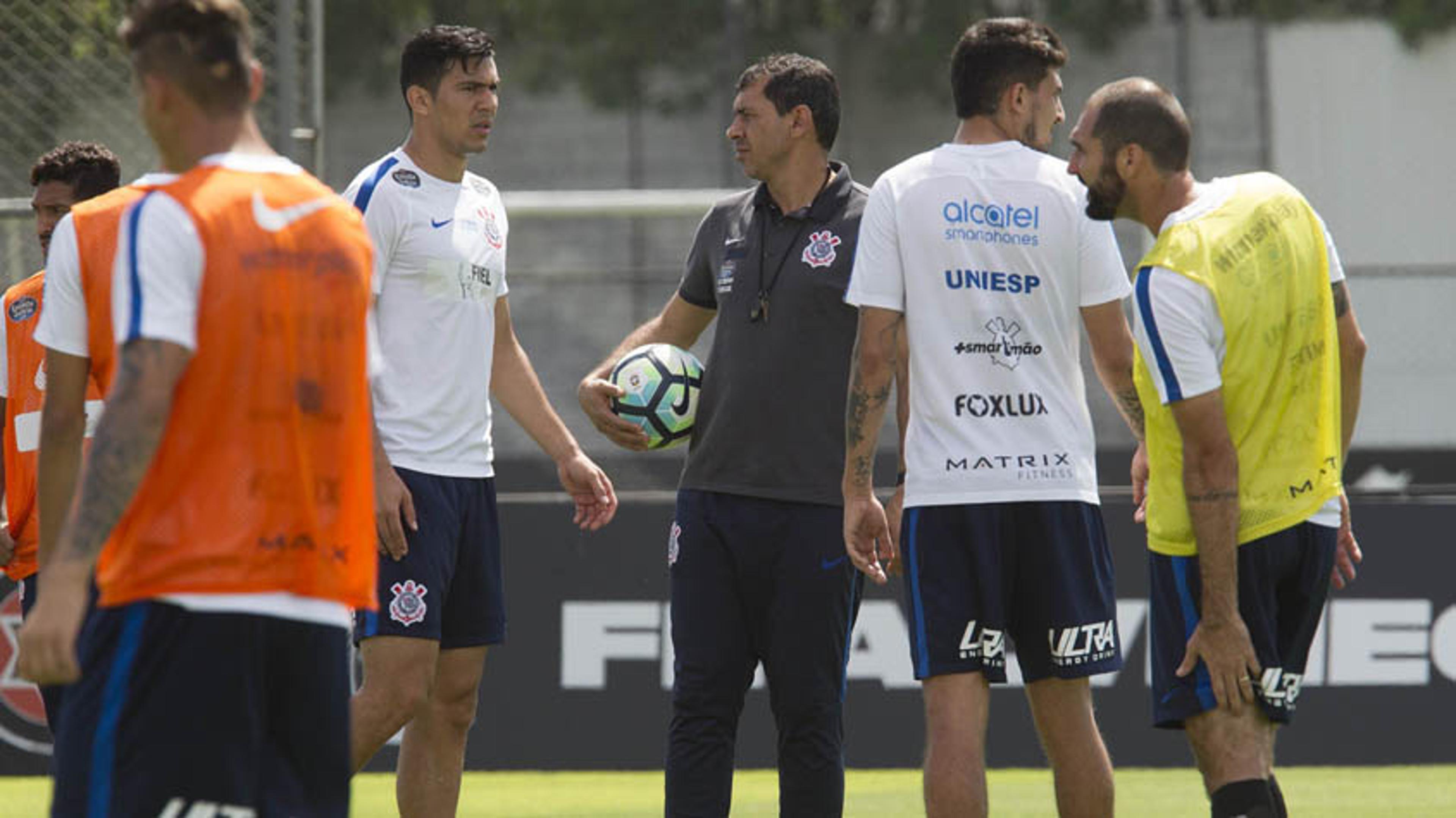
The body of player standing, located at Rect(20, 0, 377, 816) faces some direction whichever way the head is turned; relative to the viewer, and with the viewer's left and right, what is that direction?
facing away from the viewer and to the left of the viewer

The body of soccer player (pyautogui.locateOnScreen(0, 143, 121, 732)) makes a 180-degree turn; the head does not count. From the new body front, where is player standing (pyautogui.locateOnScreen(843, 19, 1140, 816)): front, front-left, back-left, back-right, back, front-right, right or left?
right

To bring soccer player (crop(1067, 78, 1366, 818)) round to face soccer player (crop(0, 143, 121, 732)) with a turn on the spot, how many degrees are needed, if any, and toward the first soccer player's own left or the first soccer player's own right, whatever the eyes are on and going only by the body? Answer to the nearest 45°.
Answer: approximately 45° to the first soccer player's own left

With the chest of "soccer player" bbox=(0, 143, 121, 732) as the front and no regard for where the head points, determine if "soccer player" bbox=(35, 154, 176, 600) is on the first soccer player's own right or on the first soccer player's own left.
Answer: on the first soccer player's own left

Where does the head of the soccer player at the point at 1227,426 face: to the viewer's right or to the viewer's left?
to the viewer's left

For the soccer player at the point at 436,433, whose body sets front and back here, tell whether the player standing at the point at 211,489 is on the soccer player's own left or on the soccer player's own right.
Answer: on the soccer player's own right

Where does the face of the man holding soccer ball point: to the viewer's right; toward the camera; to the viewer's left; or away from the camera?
to the viewer's left
